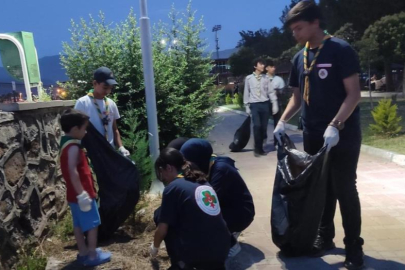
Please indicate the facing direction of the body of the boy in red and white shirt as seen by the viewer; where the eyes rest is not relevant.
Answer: to the viewer's right

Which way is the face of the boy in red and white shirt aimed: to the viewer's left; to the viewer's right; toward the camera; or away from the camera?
to the viewer's right

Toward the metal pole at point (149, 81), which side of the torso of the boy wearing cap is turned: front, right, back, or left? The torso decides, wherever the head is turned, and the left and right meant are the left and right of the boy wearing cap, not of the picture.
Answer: left

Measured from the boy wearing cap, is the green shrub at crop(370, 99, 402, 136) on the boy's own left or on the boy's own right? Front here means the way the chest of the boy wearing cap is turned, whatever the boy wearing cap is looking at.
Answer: on the boy's own left

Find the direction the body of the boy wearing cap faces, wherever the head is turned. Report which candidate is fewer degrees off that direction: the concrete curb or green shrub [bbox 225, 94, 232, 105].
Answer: the concrete curb

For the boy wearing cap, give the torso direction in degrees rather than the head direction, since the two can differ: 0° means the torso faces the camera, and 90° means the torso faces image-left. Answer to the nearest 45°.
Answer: approximately 315°

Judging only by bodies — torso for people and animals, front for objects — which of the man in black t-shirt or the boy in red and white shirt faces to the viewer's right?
the boy in red and white shirt

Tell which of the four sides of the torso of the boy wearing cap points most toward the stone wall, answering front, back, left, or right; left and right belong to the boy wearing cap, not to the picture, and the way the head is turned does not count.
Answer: right

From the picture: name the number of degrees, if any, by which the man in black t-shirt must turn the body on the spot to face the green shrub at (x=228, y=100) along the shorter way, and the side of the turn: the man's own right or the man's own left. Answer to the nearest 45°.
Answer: approximately 135° to the man's own right

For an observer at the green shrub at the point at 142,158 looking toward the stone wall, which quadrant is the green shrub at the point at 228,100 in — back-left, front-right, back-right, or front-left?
back-right
